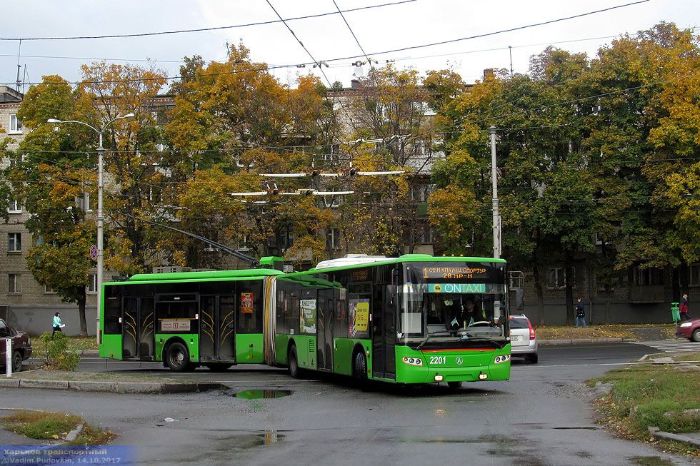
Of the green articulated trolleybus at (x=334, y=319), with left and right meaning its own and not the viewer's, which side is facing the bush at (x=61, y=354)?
back

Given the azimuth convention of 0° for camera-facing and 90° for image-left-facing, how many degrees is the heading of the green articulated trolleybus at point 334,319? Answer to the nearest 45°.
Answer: approximately 315°

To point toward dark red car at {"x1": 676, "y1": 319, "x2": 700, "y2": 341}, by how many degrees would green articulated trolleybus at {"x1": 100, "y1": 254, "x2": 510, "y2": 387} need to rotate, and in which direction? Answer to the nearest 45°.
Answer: approximately 90° to its left

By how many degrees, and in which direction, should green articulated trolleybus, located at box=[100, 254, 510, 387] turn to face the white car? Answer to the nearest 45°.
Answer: approximately 90° to its left

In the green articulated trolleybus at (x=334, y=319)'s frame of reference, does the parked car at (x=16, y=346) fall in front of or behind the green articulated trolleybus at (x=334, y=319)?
behind

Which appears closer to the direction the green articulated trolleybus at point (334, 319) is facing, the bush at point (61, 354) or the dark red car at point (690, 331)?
the dark red car
